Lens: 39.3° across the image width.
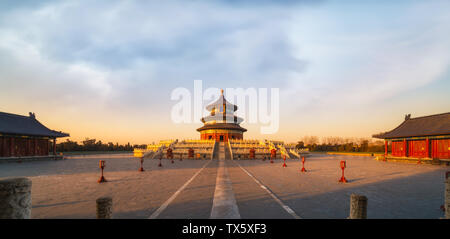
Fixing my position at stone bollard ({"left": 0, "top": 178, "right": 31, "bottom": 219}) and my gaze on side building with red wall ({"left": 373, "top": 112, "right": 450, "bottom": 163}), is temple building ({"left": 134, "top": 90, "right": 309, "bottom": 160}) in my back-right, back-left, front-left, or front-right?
front-left

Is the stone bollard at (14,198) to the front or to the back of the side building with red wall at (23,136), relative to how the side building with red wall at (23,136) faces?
to the front

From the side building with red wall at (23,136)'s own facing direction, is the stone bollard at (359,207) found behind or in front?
in front

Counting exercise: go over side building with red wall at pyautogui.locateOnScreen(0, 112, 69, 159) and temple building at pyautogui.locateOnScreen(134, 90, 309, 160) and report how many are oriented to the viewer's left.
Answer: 0

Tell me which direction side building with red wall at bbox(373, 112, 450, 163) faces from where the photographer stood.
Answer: facing the viewer and to the left of the viewer

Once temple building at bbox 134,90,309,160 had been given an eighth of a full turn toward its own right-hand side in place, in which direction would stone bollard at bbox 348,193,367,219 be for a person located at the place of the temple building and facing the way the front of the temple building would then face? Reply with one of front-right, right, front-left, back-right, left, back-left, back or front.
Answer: front-left

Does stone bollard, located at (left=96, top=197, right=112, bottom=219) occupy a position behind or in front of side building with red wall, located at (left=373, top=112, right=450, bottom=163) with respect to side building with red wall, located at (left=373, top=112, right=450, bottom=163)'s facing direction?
in front

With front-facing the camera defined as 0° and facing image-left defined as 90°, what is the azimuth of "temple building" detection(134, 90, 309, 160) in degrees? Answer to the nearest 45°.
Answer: approximately 0°

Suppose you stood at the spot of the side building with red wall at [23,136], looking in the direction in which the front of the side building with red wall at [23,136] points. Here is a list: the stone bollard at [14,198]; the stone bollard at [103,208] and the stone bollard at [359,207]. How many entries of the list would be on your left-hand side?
0

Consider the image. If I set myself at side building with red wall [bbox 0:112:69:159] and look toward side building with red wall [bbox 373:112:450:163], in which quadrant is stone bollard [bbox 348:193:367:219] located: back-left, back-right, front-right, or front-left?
front-right

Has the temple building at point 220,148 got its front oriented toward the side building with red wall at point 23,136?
no

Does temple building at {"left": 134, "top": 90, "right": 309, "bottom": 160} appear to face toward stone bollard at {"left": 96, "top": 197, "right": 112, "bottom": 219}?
yes

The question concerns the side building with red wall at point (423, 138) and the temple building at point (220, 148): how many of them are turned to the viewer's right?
0

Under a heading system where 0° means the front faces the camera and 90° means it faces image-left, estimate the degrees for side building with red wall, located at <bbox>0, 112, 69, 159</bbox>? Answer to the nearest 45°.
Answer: approximately 315°
